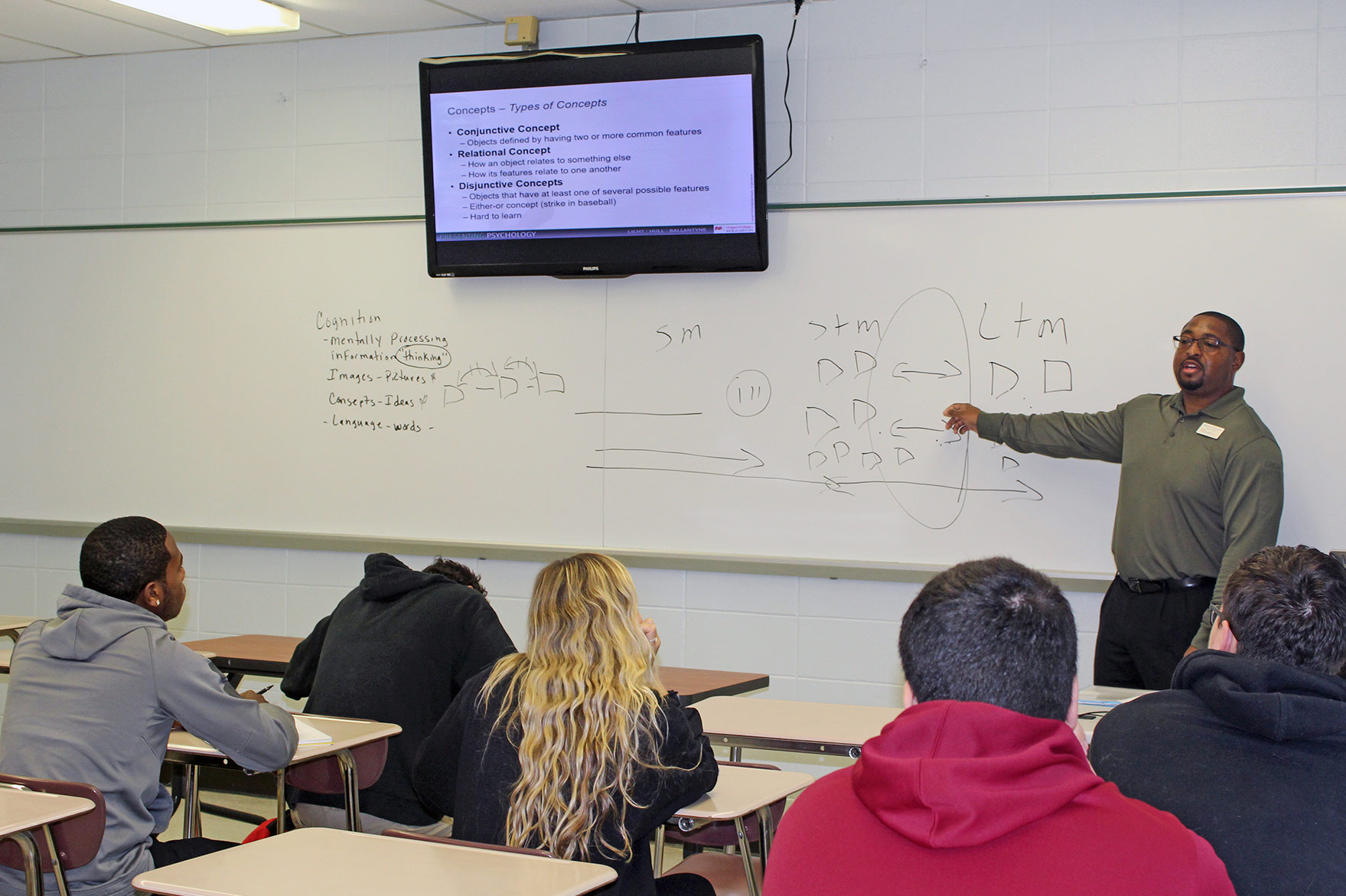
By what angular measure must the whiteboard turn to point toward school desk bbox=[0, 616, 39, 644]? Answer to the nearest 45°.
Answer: approximately 90° to its right

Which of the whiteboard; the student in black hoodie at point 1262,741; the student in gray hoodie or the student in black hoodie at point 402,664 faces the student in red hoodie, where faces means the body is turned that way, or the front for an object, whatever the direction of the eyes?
the whiteboard

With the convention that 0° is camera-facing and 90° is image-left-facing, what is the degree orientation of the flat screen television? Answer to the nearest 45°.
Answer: approximately 45°

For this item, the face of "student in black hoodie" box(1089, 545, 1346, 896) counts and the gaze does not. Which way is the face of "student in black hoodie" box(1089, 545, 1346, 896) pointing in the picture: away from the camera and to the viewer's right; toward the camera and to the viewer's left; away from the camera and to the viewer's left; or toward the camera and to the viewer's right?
away from the camera and to the viewer's left

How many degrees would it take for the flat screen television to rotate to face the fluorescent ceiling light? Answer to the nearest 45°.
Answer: approximately 45° to its right

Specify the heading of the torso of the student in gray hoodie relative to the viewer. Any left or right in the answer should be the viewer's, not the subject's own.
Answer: facing away from the viewer and to the right of the viewer

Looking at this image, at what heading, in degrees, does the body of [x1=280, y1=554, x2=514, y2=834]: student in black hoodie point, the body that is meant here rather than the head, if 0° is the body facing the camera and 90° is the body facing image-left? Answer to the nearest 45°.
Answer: approximately 225°

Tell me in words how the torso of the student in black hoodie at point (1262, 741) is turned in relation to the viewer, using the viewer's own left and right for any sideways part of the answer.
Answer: facing away from the viewer

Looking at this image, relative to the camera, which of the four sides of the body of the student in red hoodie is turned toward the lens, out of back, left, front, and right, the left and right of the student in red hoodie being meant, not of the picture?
back

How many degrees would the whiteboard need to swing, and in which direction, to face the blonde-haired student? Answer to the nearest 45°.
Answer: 0° — it already faces them

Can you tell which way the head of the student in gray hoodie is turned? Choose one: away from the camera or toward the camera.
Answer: away from the camera
